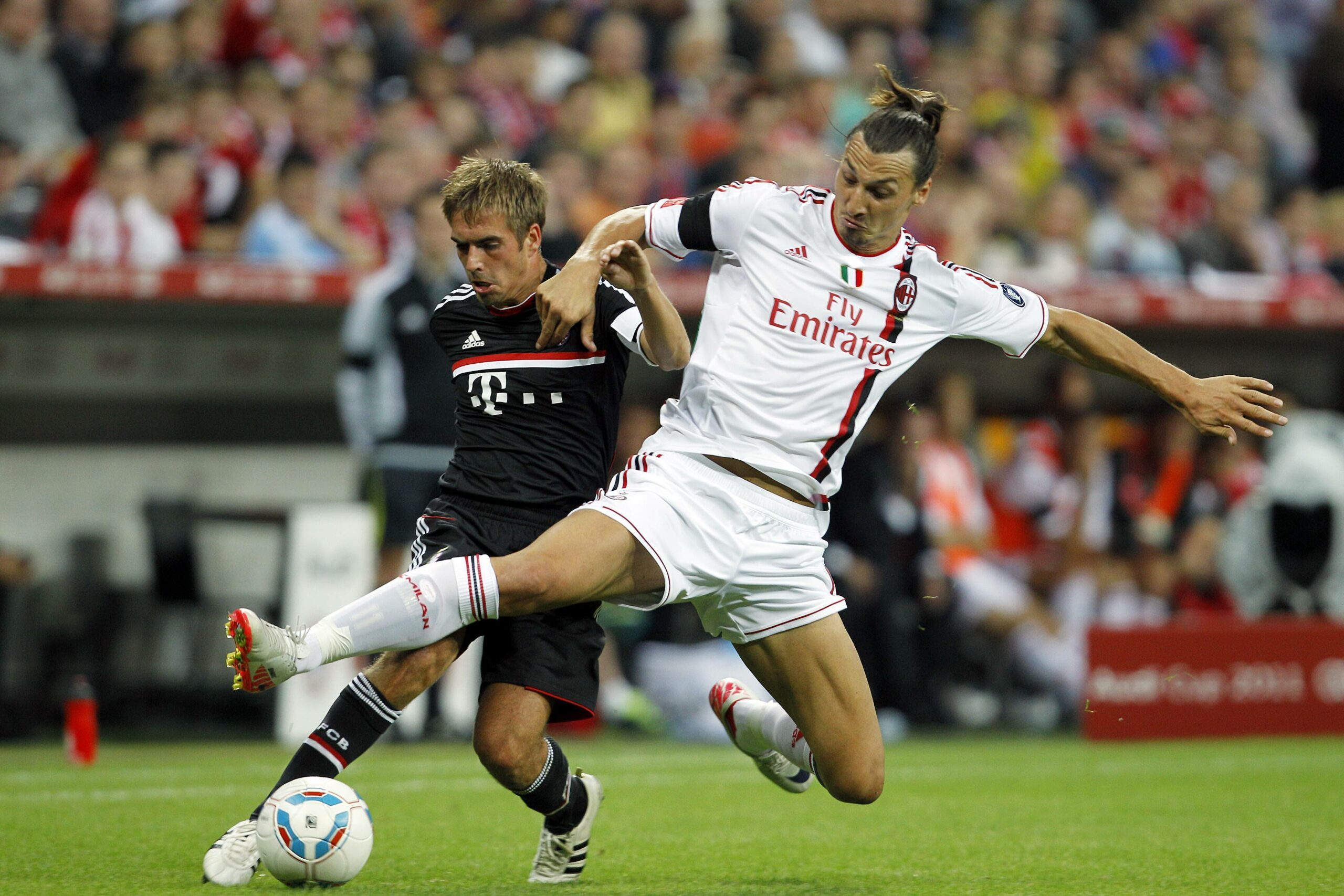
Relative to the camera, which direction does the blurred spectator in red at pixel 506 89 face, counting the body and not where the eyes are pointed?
toward the camera

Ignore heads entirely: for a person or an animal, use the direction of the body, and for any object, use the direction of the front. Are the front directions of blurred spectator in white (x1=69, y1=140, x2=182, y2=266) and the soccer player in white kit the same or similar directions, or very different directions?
same or similar directions

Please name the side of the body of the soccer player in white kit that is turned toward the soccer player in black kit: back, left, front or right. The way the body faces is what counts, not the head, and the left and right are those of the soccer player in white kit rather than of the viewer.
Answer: right

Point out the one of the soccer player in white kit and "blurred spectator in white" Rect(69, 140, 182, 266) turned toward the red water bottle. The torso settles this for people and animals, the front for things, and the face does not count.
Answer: the blurred spectator in white

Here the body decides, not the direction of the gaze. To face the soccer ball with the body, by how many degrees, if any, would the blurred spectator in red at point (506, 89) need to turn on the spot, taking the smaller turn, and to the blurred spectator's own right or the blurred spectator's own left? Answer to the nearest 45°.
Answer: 0° — they already face it

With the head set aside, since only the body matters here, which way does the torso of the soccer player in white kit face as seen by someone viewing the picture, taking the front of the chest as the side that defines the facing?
toward the camera

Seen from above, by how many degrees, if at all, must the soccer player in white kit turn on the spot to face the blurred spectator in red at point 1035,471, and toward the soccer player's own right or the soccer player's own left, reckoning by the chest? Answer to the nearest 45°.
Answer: approximately 180°

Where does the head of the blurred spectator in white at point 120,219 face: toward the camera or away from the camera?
toward the camera

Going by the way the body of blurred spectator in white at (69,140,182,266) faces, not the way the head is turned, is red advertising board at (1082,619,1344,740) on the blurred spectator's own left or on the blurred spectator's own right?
on the blurred spectator's own left

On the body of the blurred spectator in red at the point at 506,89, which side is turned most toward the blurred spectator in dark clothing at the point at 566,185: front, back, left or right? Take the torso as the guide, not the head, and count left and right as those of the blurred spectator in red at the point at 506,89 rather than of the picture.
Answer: front

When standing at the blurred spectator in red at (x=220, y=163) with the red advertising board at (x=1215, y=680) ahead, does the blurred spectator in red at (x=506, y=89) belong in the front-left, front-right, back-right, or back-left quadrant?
front-left

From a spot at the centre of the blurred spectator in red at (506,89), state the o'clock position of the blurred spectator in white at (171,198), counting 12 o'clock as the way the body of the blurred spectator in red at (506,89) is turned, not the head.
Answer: the blurred spectator in white at (171,198) is roughly at 1 o'clock from the blurred spectator in red at (506,89).

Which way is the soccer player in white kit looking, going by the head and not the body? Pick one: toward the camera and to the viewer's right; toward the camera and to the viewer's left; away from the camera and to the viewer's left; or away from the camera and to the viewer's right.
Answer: toward the camera and to the viewer's left

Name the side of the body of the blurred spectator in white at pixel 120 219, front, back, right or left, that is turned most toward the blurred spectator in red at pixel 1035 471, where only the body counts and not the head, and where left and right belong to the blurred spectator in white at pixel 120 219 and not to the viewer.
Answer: left

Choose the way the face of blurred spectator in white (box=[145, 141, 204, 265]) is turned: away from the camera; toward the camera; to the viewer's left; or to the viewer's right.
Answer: toward the camera

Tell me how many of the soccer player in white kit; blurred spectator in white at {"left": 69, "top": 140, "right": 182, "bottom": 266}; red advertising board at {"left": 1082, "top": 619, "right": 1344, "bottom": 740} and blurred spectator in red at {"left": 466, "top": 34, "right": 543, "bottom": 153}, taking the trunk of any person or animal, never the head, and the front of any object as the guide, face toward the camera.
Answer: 4

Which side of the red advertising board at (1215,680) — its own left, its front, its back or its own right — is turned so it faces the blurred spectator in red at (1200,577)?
back

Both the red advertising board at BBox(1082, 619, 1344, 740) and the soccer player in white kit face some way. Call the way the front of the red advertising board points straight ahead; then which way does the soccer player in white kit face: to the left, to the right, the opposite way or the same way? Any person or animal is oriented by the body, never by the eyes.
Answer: the same way

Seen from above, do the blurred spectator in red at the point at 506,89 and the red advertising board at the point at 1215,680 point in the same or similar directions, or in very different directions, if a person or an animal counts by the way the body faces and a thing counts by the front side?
same or similar directions
